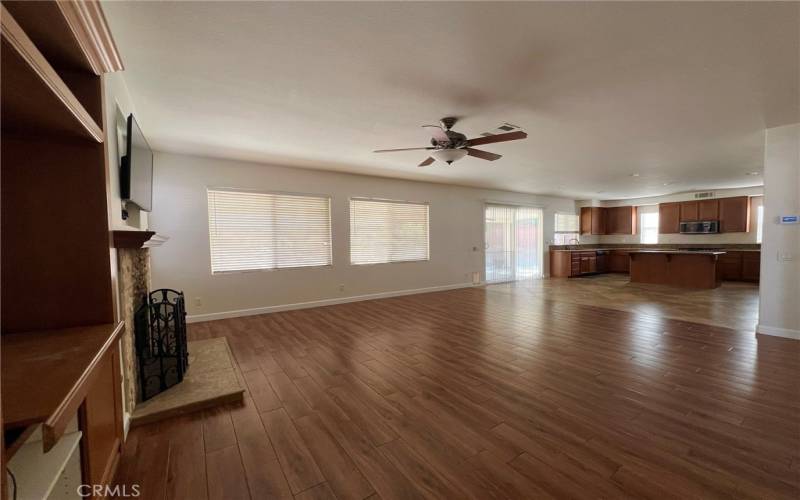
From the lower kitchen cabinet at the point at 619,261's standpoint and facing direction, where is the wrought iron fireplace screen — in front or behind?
in front

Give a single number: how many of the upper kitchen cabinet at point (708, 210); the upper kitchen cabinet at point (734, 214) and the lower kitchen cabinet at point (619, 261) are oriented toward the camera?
3

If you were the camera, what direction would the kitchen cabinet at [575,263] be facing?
facing the viewer and to the right of the viewer

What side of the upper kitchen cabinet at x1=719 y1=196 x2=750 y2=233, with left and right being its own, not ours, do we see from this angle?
front

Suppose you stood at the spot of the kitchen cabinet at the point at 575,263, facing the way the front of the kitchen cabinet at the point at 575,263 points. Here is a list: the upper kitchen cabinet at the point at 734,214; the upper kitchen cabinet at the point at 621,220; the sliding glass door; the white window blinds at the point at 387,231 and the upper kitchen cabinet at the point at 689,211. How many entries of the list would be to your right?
2

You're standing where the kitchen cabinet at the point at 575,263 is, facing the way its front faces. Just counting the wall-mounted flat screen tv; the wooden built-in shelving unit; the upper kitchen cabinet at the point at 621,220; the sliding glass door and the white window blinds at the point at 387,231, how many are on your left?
1

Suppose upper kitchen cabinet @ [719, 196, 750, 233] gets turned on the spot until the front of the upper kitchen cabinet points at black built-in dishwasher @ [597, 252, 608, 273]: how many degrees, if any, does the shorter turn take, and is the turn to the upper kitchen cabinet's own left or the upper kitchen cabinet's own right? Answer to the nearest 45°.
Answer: approximately 90° to the upper kitchen cabinet's own right

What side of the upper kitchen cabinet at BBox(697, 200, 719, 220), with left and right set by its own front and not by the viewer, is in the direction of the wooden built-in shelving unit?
front

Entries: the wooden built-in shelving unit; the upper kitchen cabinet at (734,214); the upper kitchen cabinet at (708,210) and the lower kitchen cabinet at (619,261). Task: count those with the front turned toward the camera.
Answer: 3

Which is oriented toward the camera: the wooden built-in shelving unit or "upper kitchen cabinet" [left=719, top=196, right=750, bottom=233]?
the upper kitchen cabinet

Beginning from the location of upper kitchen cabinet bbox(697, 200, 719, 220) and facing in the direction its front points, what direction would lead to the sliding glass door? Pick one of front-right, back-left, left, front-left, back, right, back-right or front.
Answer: front-right

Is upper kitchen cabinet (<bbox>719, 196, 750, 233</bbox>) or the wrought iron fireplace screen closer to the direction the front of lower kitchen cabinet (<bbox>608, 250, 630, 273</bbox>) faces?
the wrought iron fireplace screen

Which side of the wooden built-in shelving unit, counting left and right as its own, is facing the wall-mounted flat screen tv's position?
left

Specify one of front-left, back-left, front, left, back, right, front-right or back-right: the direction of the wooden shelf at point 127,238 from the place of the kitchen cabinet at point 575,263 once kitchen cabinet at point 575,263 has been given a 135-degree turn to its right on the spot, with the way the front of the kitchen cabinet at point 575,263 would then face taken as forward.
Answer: left

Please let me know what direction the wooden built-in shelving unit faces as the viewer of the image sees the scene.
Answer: facing to the right of the viewer

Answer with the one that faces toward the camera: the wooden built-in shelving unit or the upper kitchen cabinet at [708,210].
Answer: the upper kitchen cabinet
